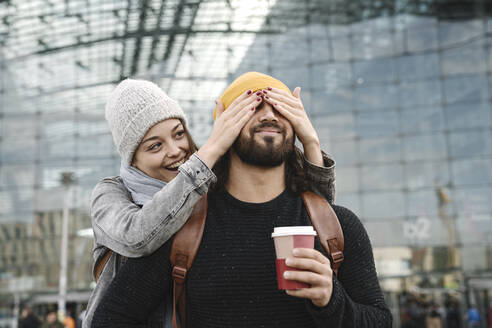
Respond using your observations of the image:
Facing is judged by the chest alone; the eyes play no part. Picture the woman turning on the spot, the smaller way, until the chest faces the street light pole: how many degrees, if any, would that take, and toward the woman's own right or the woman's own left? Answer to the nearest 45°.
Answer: approximately 135° to the woman's own left

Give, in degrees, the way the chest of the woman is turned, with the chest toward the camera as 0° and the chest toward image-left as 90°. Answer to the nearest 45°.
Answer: approximately 315°

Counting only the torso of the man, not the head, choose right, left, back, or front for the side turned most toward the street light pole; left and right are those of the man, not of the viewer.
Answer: back

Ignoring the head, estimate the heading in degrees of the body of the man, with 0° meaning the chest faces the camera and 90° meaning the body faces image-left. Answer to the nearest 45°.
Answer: approximately 0°
